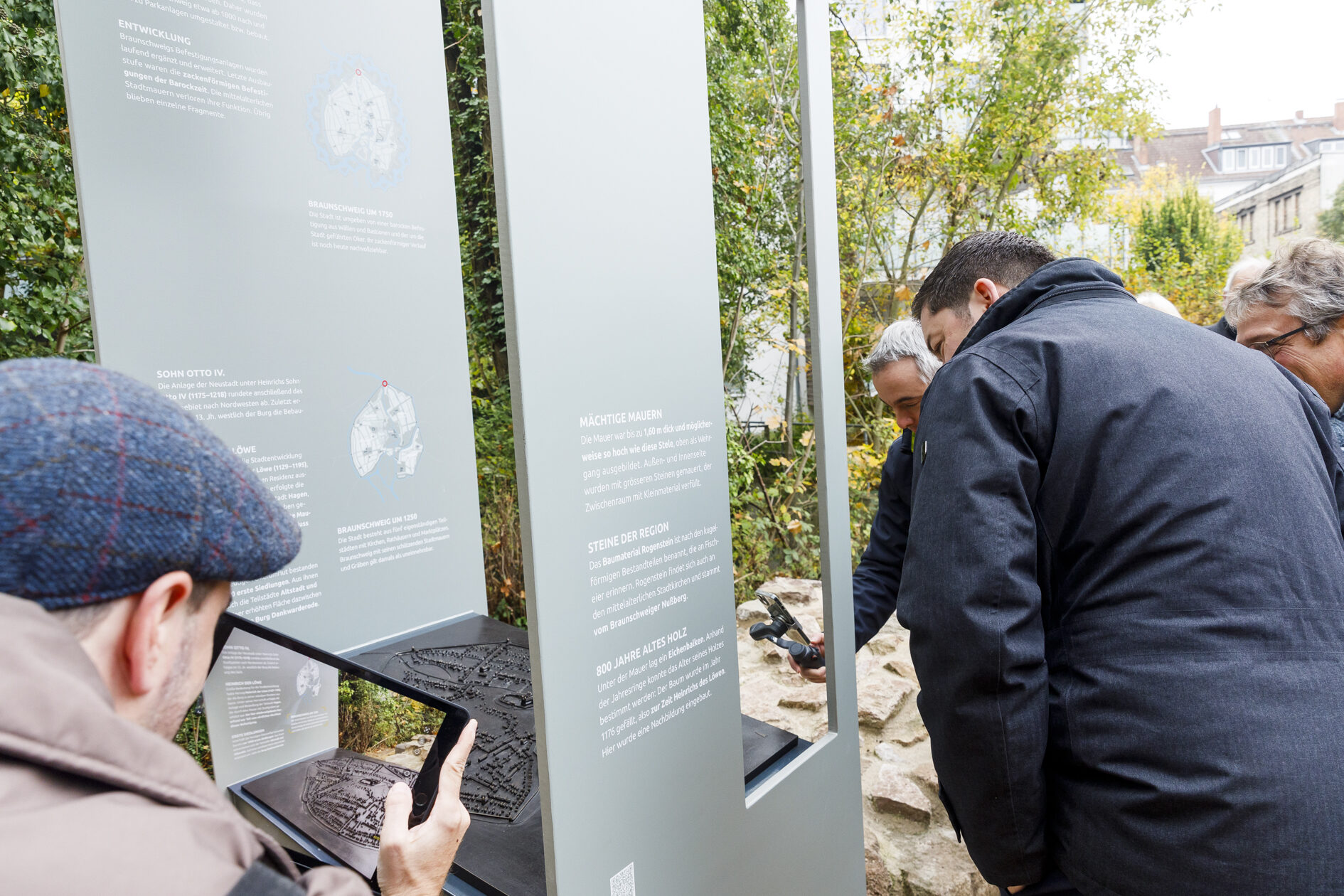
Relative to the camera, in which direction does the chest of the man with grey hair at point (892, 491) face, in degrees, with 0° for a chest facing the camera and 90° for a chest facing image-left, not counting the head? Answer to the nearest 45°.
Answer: approximately 45°

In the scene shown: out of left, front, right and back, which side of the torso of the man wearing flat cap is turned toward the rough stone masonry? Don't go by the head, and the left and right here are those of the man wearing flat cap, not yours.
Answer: front

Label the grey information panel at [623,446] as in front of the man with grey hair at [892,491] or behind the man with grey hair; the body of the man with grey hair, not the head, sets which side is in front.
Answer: in front

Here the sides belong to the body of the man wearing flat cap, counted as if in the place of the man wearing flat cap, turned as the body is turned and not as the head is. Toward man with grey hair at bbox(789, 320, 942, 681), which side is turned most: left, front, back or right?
front

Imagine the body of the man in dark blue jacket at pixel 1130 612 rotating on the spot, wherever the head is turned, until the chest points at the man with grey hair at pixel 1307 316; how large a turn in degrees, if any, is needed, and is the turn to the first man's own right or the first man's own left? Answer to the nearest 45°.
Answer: approximately 45° to the first man's own right

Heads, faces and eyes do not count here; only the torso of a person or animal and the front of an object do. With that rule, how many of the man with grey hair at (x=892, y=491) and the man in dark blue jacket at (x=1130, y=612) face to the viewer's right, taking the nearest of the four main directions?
0

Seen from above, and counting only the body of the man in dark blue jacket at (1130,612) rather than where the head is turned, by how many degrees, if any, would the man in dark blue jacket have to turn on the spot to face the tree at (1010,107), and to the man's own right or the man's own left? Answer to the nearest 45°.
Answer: approximately 45° to the man's own right

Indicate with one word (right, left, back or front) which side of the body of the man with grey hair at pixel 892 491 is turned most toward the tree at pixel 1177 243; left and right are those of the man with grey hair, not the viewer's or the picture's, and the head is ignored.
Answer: back

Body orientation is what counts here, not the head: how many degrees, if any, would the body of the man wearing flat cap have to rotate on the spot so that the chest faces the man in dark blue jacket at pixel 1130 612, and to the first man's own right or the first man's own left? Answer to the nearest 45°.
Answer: approximately 45° to the first man's own right

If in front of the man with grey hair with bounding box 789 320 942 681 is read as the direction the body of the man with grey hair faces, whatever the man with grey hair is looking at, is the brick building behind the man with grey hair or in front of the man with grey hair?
behind

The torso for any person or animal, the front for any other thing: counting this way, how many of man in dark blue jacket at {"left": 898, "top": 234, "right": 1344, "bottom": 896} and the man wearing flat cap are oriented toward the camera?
0

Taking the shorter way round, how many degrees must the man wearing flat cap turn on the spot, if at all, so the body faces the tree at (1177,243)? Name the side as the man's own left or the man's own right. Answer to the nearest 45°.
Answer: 0° — they already face it

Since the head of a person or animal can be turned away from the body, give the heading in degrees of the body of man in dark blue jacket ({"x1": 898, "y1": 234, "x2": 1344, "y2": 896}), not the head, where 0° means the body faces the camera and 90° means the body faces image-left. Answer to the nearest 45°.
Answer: approximately 135°

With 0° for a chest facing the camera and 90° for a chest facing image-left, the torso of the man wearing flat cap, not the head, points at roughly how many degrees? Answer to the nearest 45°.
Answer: approximately 225°

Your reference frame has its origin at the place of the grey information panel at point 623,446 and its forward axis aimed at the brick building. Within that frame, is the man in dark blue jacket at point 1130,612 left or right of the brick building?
right

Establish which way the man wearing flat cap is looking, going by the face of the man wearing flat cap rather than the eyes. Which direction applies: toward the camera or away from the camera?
away from the camera

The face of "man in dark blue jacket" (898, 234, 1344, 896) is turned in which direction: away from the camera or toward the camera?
away from the camera
